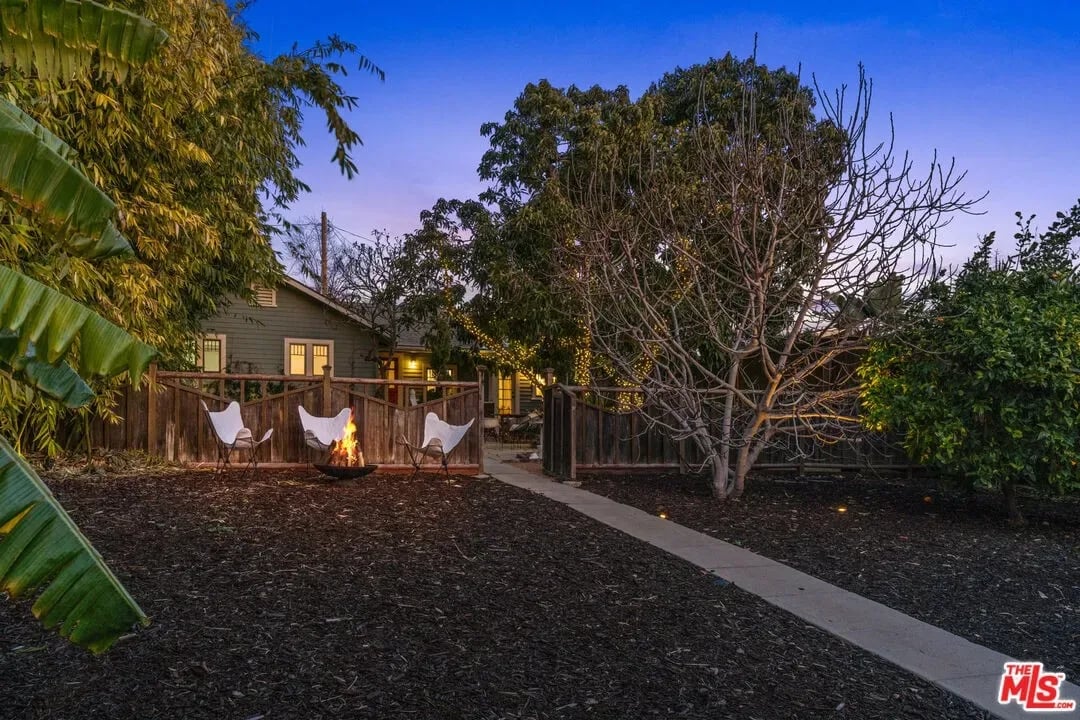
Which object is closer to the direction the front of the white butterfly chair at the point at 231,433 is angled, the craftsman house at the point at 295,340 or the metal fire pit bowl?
the metal fire pit bowl

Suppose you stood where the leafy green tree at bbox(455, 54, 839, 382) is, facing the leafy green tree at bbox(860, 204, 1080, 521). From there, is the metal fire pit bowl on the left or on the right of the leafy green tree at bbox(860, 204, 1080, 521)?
right

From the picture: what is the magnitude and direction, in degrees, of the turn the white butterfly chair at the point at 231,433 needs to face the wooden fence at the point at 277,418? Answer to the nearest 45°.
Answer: approximately 90° to its left

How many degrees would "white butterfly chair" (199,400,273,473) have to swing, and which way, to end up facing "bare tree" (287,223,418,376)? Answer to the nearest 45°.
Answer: approximately 135° to its left

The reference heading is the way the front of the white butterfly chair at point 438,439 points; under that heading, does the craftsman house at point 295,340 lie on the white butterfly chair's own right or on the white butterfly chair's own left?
on the white butterfly chair's own right

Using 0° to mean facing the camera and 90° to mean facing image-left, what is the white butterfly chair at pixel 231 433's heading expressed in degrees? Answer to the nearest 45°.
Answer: approximately 315°

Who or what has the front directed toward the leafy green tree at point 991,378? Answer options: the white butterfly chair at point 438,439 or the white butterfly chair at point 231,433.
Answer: the white butterfly chair at point 231,433

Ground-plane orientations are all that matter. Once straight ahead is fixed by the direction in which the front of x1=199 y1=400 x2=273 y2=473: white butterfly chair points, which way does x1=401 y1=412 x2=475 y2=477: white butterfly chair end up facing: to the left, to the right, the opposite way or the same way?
to the right

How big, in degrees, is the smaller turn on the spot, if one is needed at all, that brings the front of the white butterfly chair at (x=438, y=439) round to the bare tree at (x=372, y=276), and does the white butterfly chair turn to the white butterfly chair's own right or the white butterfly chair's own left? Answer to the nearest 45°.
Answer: approximately 135° to the white butterfly chair's own right

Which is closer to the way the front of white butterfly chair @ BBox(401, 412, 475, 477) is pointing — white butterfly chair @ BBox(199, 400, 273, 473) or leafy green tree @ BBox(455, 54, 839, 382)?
the white butterfly chair

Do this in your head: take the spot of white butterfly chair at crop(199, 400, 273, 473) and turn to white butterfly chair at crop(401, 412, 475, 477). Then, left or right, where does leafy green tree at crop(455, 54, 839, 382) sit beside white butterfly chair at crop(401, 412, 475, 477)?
left

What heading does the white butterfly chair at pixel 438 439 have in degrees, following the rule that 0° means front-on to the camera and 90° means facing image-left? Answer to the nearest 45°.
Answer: approximately 45°
